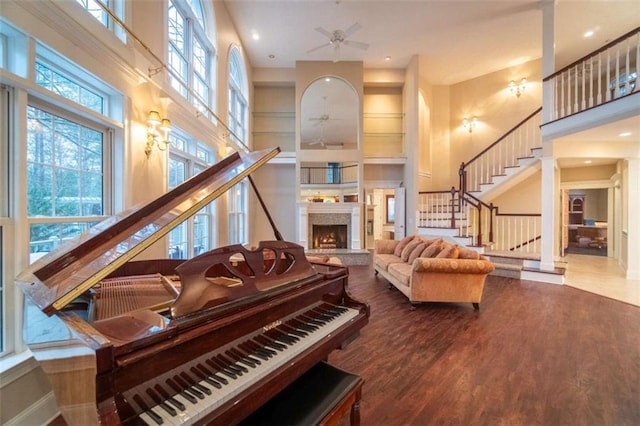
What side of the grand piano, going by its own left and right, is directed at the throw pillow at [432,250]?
left

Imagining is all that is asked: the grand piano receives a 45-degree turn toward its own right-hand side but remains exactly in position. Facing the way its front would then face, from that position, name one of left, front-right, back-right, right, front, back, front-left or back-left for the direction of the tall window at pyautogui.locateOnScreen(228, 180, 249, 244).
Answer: back

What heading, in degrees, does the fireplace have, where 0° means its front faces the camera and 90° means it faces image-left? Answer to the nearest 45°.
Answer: approximately 0°

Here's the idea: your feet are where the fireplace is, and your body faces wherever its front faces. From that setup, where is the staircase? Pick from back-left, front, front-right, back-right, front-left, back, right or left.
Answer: left

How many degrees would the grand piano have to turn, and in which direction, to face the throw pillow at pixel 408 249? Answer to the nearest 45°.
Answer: approximately 90° to its left

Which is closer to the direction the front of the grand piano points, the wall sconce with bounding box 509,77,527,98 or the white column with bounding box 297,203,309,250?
the wall sconce

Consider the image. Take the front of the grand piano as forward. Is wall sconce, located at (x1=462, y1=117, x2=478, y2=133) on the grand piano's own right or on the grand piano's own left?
on the grand piano's own left

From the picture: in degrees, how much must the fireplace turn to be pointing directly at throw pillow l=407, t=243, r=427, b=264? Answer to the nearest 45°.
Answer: approximately 45° to its left

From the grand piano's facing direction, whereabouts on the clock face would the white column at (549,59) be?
The white column is roughly at 10 o'clock from the grand piano.

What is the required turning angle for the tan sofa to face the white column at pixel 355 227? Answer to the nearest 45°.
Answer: approximately 45° to its right

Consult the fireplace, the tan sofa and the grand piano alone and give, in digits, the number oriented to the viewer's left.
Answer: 1

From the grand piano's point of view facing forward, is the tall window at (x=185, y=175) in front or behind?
behind

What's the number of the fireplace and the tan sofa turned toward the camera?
1

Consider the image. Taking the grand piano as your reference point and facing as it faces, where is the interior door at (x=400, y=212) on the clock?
The interior door is roughly at 9 o'clock from the grand piano.

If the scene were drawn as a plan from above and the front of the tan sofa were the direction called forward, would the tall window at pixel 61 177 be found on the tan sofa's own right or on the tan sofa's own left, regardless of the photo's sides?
on the tan sofa's own left

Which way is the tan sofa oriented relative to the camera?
to the viewer's left

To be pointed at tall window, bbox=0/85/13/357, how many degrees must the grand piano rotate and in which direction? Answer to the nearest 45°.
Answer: approximately 180°

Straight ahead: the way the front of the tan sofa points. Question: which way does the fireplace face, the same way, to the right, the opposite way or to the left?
to the left
